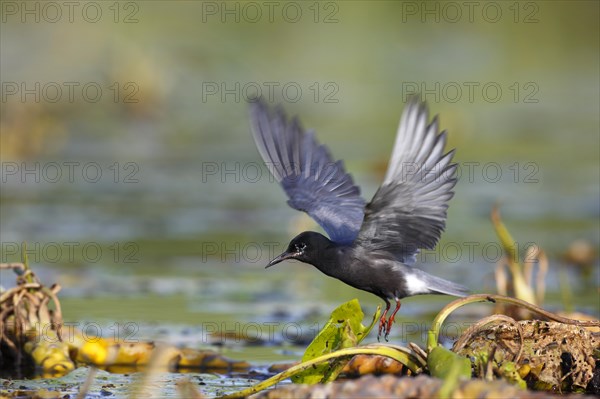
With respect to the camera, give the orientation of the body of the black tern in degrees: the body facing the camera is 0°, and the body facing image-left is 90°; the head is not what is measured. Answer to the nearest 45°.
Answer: approximately 90°

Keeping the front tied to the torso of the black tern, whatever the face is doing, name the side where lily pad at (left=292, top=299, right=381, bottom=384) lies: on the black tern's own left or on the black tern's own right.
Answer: on the black tern's own left

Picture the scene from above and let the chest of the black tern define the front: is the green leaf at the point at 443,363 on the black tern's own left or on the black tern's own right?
on the black tern's own left
